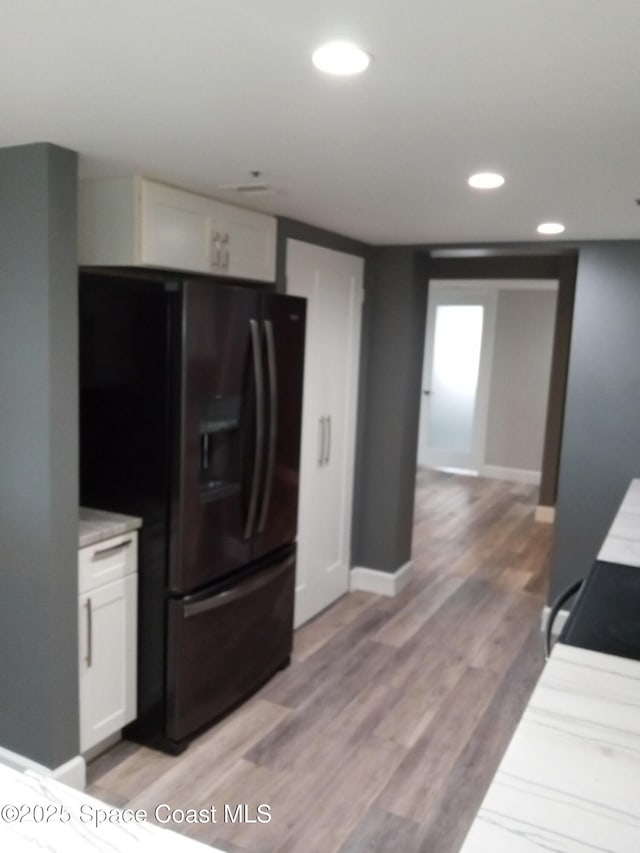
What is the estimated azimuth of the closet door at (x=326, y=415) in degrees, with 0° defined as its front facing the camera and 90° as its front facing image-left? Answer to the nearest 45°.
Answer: approximately 315°

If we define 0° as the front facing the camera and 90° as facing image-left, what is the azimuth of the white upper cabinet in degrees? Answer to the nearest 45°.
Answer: approximately 315°

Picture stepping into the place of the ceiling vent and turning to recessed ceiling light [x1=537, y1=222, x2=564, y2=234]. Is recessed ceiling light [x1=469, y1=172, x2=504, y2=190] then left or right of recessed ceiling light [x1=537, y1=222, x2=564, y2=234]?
right

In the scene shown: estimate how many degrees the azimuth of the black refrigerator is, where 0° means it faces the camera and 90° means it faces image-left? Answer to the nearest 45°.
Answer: approximately 315°

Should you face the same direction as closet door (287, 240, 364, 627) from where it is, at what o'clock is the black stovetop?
The black stovetop is roughly at 1 o'clock from the closet door.

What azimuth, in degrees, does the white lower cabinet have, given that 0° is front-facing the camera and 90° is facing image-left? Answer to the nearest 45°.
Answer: approximately 315°

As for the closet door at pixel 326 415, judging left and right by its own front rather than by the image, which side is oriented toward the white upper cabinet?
right

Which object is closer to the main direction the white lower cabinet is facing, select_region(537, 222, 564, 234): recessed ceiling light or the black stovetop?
the black stovetop

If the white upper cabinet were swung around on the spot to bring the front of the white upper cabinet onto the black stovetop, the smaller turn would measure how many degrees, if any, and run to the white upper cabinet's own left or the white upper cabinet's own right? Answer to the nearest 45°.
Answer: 0° — it already faces it
